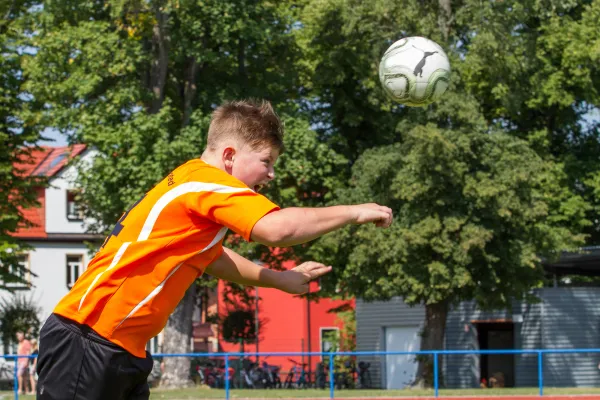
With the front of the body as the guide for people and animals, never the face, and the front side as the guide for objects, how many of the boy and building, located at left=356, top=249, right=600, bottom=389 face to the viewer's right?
1

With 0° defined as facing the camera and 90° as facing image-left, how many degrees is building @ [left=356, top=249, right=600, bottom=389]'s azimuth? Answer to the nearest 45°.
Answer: approximately 0°

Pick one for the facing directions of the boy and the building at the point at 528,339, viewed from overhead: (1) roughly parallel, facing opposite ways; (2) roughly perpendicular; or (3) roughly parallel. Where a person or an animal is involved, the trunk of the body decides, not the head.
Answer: roughly perpendicular

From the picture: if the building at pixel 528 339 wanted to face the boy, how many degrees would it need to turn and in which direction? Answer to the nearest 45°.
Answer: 0° — it already faces them

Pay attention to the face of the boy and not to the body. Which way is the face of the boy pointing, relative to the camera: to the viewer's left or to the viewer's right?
to the viewer's right

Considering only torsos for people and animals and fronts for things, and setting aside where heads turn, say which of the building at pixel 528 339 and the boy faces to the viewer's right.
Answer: the boy

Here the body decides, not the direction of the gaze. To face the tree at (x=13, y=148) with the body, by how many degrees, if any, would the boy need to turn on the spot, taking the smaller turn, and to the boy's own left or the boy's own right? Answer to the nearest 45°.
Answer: approximately 90° to the boy's own left

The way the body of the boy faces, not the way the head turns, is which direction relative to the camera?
to the viewer's right
